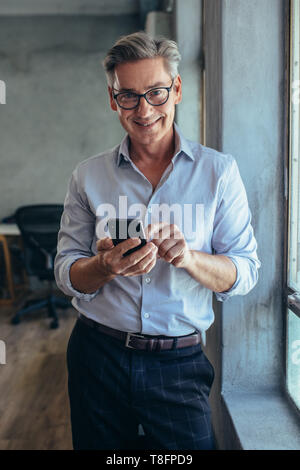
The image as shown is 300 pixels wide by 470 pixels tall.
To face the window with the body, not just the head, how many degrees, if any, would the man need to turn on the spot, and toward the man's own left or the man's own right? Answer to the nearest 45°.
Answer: approximately 90° to the man's own left

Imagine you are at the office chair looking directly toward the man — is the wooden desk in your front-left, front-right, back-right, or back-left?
back-right

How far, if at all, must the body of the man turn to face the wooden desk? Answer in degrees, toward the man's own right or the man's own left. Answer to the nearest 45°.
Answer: approximately 135° to the man's own right

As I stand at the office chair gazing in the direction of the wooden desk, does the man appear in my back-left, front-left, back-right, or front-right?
back-left

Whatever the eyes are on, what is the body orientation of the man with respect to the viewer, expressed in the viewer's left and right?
facing the viewer
